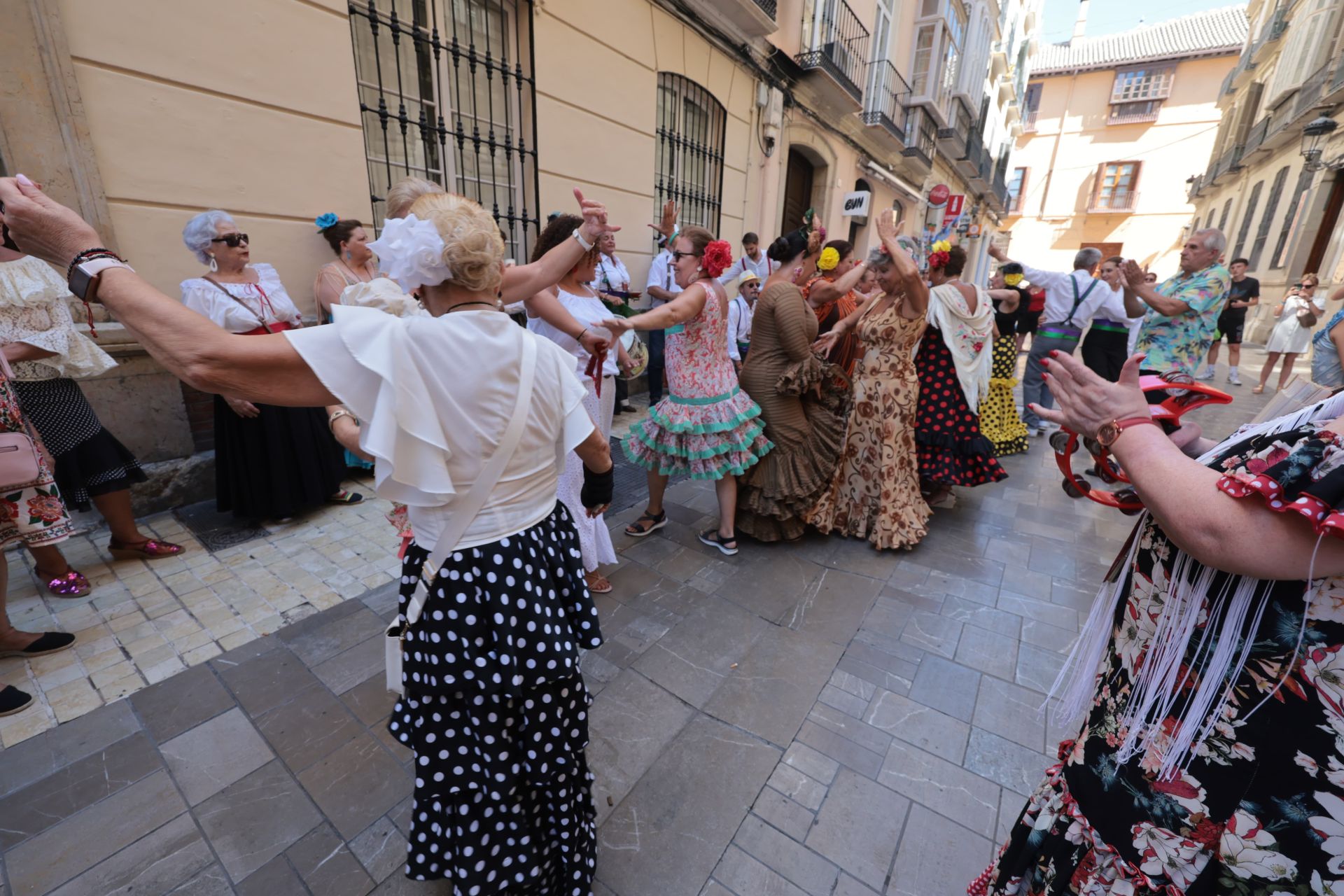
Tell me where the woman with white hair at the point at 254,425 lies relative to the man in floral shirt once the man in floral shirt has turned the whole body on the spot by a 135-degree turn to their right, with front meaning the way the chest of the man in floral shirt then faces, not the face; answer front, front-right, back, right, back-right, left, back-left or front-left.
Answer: back

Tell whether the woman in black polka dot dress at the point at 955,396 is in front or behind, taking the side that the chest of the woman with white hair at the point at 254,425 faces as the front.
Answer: in front

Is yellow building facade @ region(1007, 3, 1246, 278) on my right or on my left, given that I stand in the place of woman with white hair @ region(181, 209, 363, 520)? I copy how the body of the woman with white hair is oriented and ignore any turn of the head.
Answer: on my left

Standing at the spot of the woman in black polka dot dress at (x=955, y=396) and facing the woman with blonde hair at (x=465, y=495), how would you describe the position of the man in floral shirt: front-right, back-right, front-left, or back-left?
back-left

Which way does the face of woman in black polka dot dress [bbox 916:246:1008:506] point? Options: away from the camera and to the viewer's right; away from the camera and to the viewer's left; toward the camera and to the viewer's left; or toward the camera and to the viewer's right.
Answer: away from the camera and to the viewer's left

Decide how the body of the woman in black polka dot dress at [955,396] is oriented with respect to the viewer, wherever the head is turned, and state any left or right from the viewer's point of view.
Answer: facing away from the viewer and to the left of the viewer

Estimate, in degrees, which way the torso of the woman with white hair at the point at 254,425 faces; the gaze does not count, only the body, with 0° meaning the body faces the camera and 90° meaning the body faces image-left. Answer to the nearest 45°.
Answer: approximately 315°

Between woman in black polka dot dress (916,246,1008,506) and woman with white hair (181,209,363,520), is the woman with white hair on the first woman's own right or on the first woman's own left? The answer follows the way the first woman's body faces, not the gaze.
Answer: on the first woman's own left

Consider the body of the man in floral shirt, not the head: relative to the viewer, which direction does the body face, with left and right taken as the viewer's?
facing to the left of the viewer

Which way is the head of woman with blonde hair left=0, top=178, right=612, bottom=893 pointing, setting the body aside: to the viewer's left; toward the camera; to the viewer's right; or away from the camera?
away from the camera

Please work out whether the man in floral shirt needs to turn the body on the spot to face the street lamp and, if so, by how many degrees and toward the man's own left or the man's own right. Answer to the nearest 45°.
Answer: approximately 90° to the man's own right

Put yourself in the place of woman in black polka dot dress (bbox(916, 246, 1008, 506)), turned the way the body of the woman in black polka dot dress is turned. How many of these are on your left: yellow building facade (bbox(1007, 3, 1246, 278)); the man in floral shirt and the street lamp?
0

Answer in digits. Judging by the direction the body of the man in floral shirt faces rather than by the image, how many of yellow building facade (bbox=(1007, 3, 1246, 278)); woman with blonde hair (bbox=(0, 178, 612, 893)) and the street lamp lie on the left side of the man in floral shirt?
1
